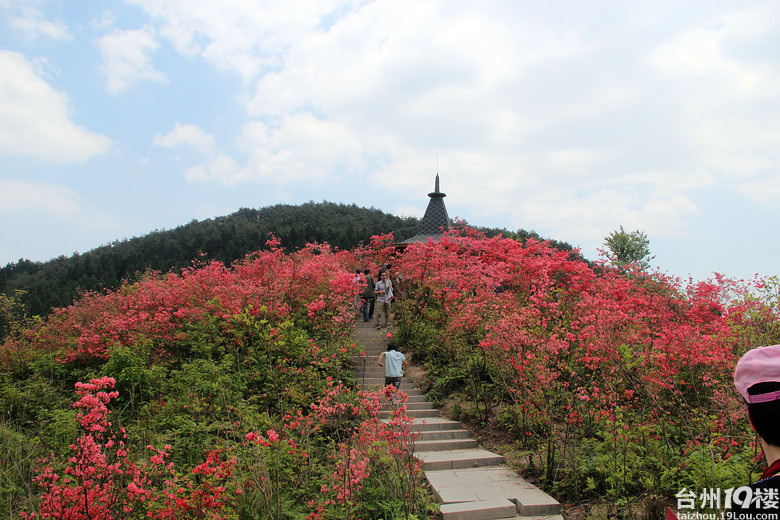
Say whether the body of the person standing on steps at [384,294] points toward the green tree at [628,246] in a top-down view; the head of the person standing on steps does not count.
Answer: no

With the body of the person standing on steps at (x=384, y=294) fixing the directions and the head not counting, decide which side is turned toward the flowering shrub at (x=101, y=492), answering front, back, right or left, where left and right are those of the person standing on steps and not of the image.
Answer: front

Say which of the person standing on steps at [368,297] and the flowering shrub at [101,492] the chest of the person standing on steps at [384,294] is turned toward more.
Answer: the flowering shrub

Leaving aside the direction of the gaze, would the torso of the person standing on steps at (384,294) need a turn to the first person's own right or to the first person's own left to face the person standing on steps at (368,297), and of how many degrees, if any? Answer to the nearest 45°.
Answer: approximately 135° to the first person's own right

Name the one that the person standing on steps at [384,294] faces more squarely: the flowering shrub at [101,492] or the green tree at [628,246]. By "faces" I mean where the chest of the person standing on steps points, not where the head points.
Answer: the flowering shrub

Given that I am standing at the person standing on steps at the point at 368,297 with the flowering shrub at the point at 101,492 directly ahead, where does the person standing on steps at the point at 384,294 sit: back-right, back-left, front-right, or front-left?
front-left

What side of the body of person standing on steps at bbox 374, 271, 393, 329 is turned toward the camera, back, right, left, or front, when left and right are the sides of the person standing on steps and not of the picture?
front

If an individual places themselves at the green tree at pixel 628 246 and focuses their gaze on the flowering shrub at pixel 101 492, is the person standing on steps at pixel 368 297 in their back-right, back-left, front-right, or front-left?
front-right
